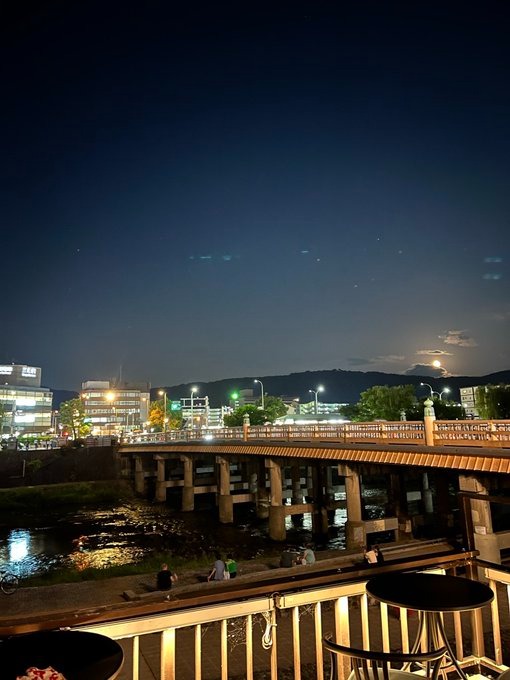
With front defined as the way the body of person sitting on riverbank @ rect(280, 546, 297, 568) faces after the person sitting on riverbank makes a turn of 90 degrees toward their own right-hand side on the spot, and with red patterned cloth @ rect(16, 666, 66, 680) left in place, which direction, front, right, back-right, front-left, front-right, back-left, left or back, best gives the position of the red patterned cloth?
right

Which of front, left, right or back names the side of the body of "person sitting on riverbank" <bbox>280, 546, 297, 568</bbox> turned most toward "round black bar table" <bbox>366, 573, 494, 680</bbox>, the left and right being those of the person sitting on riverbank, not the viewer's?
back

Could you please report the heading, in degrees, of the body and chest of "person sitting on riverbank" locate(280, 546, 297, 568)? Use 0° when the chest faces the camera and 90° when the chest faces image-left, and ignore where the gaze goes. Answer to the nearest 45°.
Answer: approximately 180°

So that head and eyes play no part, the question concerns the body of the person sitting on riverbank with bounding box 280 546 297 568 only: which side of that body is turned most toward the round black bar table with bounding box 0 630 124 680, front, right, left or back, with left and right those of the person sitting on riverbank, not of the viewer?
back
